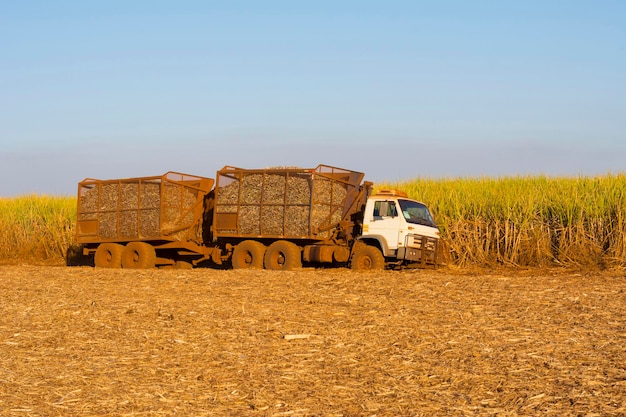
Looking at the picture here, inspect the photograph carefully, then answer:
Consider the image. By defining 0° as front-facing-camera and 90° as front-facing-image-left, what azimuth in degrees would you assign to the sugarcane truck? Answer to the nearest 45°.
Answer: approximately 315°
